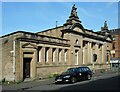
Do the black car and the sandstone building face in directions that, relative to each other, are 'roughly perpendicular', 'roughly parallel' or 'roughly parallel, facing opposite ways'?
roughly perpendicular

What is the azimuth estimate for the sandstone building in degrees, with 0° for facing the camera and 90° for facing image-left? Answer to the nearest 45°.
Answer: approximately 315°

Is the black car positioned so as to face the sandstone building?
no

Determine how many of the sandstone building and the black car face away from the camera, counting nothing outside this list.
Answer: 0

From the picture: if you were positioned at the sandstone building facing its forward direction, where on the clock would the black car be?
The black car is roughly at 1 o'clock from the sandstone building.
